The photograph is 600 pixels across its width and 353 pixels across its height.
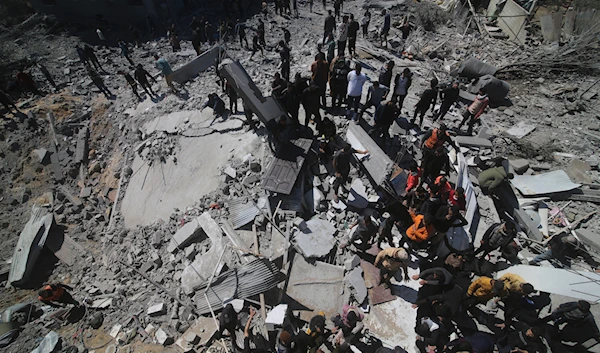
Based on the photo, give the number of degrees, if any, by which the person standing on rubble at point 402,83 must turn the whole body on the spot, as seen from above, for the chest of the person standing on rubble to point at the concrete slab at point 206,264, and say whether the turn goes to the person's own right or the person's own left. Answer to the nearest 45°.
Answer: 0° — they already face it

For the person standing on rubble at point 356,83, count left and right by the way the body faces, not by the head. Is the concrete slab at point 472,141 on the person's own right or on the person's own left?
on the person's own left

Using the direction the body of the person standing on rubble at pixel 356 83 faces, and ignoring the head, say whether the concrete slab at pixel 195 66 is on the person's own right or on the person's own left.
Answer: on the person's own right

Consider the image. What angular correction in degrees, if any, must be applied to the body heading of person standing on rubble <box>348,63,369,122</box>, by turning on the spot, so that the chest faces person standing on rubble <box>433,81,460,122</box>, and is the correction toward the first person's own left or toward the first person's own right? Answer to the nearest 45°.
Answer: approximately 90° to the first person's own left

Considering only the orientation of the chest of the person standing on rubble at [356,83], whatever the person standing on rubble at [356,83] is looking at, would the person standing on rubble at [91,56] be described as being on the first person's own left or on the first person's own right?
on the first person's own right

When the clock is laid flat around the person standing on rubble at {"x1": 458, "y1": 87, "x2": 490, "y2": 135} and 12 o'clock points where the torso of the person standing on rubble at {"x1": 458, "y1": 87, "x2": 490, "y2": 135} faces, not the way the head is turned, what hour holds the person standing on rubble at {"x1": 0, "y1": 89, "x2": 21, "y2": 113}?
the person standing on rubble at {"x1": 0, "y1": 89, "x2": 21, "y2": 113} is roughly at 1 o'clock from the person standing on rubble at {"x1": 458, "y1": 87, "x2": 490, "y2": 135}.

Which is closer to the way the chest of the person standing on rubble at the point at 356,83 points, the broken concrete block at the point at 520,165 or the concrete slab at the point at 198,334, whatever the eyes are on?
the concrete slab

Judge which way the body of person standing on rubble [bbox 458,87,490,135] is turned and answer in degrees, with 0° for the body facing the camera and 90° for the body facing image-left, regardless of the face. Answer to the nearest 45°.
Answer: approximately 45°

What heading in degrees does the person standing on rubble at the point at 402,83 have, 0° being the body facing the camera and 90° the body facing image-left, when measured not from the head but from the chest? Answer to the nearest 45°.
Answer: approximately 45°
